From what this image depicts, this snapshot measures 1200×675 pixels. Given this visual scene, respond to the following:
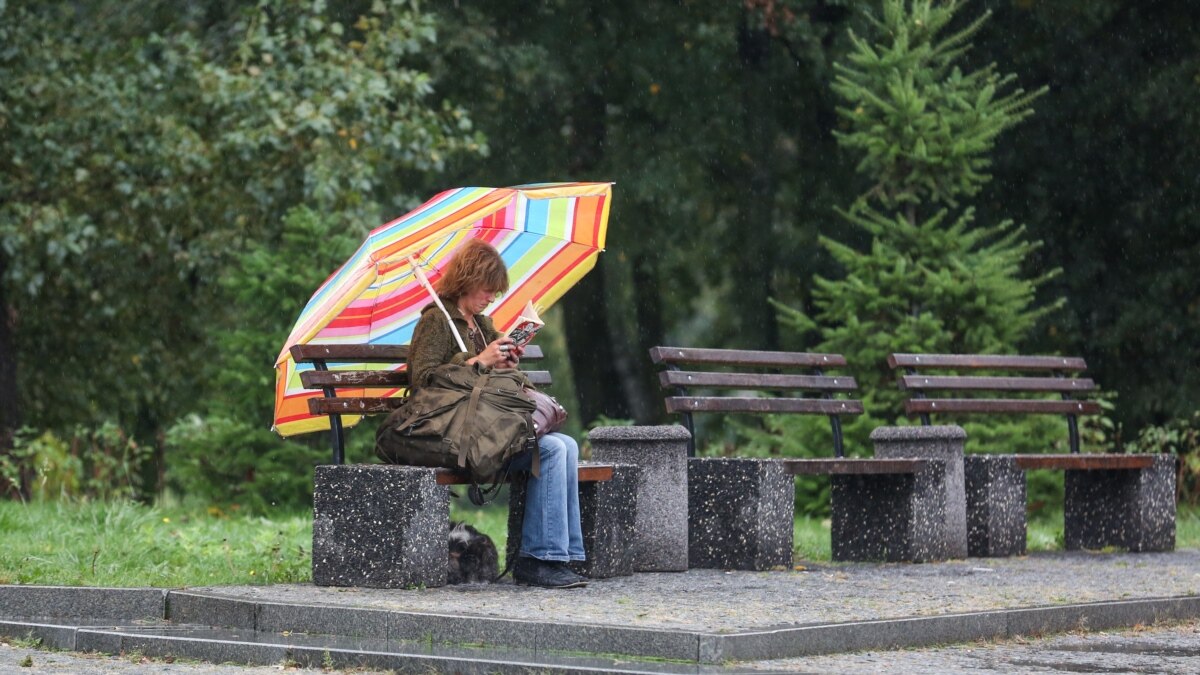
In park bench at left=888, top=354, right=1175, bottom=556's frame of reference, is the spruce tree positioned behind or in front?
behind

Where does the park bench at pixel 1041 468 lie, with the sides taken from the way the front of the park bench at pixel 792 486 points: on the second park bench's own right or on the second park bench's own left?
on the second park bench's own left

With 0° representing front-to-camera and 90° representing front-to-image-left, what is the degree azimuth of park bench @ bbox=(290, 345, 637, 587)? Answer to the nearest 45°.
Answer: approximately 315°

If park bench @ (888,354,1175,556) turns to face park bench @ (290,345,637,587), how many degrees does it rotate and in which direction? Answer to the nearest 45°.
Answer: approximately 90° to its right

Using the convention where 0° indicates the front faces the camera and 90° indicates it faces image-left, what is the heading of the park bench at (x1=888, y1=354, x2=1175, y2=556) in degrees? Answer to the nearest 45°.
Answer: approximately 315°
